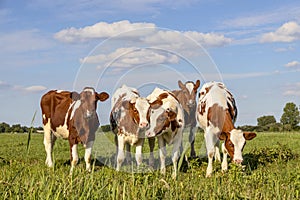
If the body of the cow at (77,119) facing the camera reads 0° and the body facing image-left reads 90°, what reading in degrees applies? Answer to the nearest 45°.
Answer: approximately 315°

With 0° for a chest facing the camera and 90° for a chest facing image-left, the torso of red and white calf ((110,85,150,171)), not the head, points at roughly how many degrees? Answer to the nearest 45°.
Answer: approximately 0°

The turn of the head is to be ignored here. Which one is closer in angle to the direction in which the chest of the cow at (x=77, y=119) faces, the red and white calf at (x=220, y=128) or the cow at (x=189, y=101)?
the red and white calf

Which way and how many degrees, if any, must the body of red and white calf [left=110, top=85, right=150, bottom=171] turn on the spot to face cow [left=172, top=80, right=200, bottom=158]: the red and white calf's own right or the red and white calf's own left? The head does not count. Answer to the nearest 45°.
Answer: approximately 135° to the red and white calf's own left

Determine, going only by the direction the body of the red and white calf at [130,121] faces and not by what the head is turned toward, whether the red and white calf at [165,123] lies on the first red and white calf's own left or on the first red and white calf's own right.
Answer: on the first red and white calf's own left

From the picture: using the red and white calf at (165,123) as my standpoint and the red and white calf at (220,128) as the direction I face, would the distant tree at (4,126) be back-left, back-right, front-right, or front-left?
back-left

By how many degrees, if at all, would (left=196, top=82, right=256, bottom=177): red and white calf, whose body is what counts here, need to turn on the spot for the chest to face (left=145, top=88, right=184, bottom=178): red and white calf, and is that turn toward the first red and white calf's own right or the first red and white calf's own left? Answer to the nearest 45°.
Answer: approximately 90° to the first red and white calf's own right

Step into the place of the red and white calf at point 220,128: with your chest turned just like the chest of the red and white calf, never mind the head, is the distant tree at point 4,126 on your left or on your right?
on your right

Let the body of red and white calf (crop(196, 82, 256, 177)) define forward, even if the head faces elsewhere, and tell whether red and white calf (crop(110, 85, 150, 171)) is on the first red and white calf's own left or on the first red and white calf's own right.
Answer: on the first red and white calf's own right

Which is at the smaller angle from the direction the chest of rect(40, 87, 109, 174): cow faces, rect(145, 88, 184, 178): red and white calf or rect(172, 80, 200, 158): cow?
the red and white calf

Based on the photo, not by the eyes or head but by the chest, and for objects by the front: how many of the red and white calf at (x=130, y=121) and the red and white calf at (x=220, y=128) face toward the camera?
2

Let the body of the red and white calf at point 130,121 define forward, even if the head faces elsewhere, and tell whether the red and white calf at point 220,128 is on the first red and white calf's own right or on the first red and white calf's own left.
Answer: on the first red and white calf's own left
